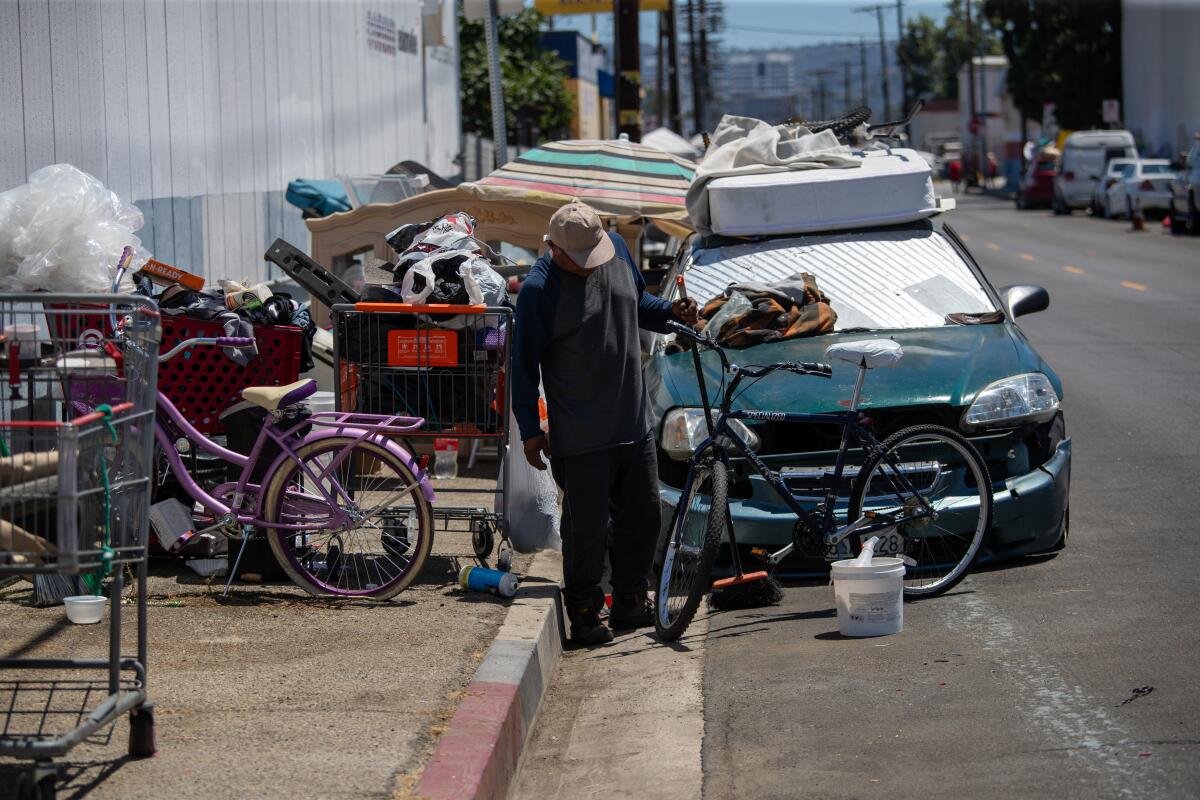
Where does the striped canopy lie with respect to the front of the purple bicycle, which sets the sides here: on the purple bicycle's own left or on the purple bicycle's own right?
on the purple bicycle's own right

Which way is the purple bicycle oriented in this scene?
to the viewer's left

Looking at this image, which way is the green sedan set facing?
toward the camera

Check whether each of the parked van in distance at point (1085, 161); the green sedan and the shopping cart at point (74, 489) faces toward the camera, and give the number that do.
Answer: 2

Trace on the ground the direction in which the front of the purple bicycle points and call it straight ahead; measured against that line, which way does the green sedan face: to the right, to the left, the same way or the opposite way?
to the left

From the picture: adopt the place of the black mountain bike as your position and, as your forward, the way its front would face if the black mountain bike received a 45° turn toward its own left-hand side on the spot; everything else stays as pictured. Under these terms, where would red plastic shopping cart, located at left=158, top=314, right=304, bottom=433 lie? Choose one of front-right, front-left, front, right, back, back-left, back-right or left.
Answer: right

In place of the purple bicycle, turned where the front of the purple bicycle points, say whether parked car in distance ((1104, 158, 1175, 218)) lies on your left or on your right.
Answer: on your right

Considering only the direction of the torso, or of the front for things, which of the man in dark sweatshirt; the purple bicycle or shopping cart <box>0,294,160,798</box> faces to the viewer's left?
the purple bicycle
